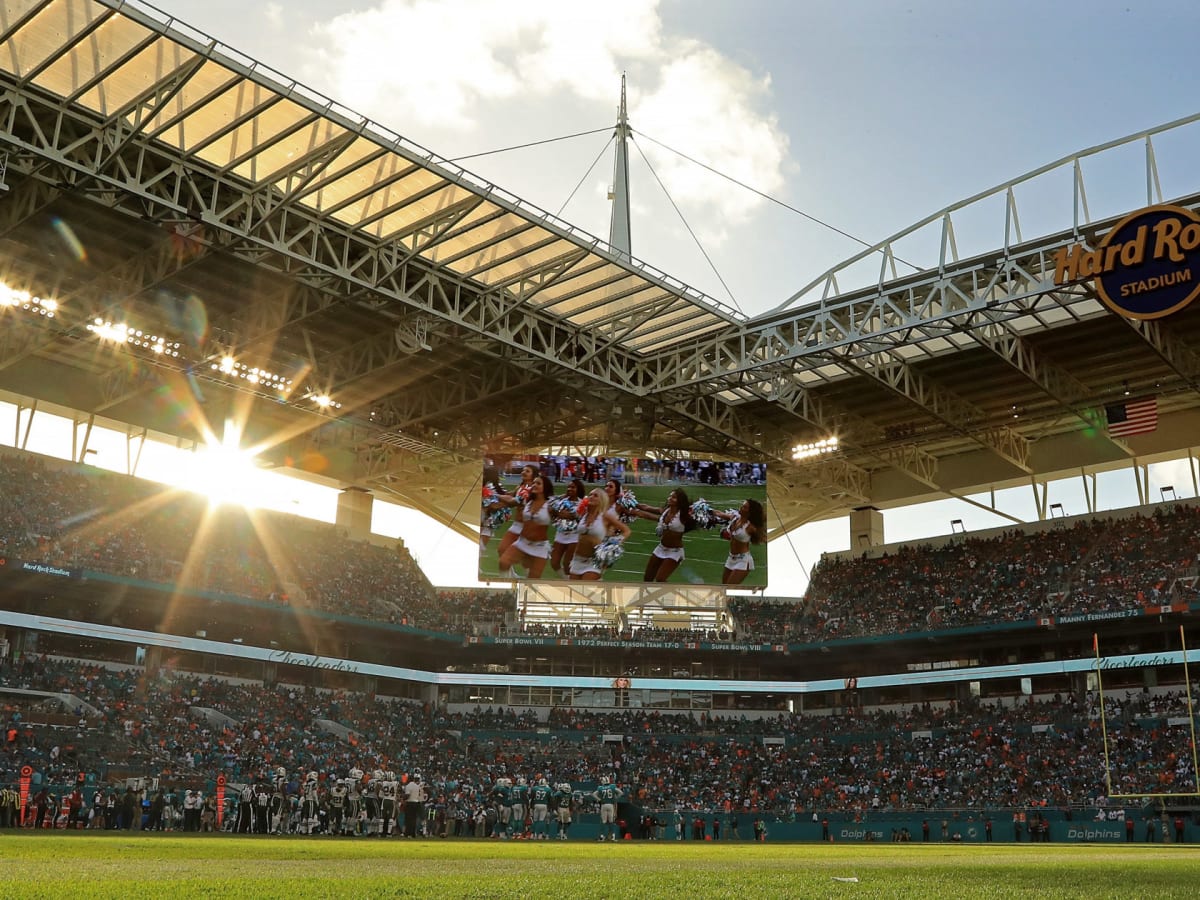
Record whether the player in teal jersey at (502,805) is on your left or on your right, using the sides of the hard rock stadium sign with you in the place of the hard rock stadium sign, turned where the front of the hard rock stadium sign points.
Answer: on your right

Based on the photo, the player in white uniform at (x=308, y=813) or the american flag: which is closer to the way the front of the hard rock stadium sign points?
the player in white uniform

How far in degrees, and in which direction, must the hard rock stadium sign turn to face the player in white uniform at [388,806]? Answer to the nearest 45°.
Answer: approximately 45° to its right

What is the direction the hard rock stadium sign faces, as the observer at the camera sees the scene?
facing the viewer and to the left of the viewer

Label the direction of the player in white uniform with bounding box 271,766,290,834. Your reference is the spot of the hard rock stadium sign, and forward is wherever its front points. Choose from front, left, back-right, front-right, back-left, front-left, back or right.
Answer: front-right

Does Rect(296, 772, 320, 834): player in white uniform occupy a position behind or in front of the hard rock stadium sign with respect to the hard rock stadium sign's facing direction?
in front
